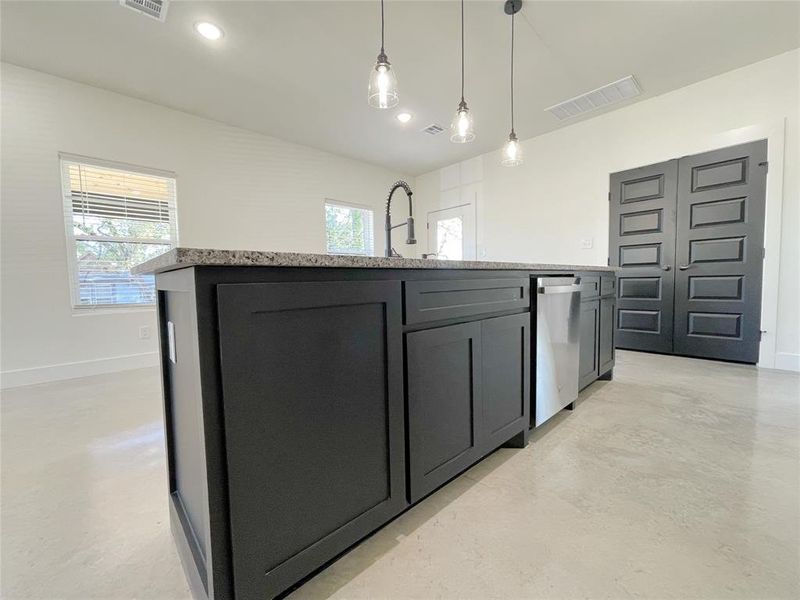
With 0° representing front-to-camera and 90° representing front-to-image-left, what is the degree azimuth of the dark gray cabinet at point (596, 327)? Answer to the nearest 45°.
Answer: approximately 270°

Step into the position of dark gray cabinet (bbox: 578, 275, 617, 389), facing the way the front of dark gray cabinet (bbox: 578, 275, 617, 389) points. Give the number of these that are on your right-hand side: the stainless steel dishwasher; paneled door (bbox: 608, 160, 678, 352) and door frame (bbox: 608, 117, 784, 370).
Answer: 1

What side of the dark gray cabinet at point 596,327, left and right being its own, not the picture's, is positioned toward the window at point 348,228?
back

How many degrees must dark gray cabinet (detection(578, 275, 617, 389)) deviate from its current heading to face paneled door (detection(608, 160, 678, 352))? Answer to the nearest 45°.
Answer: approximately 90° to its left

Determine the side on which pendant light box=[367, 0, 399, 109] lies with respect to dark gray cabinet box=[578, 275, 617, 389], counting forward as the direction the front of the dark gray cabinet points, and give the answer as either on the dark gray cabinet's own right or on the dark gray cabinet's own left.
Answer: on the dark gray cabinet's own right

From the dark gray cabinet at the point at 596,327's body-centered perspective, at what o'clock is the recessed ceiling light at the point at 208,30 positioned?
The recessed ceiling light is roughly at 5 o'clock from the dark gray cabinet.

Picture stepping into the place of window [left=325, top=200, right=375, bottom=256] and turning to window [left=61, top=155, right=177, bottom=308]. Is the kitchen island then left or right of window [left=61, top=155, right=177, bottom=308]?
left

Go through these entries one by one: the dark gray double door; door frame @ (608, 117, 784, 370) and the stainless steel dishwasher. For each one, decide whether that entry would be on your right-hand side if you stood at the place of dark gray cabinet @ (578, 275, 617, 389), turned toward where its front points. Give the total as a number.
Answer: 1

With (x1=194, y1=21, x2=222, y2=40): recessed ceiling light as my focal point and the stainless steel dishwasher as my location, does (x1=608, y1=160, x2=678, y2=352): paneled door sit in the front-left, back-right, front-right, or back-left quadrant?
back-right
